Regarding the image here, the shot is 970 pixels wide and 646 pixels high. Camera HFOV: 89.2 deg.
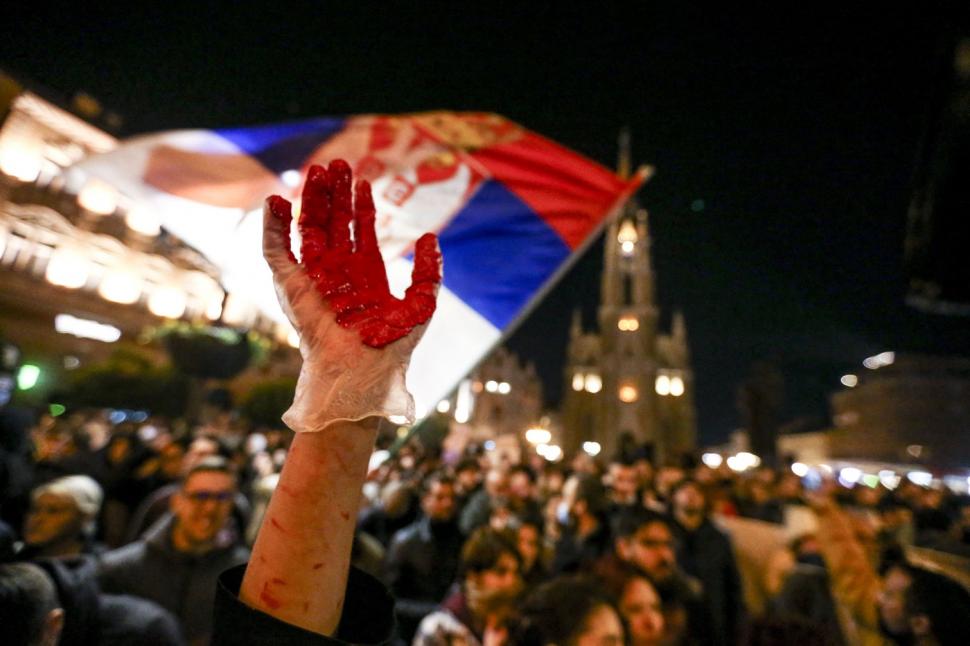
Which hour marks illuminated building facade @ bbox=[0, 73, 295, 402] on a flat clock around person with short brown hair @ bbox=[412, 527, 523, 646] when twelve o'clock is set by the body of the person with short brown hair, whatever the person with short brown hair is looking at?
The illuminated building facade is roughly at 6 o'clock from the person with short brown hair.

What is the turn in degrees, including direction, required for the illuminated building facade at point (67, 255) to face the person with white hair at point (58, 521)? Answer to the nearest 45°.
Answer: approximately 45° to its right

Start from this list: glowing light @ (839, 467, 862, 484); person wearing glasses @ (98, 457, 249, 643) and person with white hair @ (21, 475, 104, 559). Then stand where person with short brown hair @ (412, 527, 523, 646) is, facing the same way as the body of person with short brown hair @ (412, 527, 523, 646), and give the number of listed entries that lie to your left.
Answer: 1

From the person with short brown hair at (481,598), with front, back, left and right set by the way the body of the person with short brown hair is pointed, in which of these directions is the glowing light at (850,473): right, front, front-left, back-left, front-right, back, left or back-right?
left

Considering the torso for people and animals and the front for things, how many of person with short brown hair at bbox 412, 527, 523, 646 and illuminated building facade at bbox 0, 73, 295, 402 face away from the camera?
0

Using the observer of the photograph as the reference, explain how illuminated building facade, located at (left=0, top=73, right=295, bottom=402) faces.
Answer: facing the viewer and to the right of the viewer

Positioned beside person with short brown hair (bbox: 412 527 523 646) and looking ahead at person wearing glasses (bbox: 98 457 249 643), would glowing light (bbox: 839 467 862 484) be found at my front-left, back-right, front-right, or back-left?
back-right

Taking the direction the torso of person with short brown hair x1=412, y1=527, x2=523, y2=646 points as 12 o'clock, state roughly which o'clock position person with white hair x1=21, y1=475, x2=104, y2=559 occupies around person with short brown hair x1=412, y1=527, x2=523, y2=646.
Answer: person with white hair x1=21, y1=475, x2=104, y2=559 is roughly at 4 o'clock from person with short brown hair x1=412, y1=527, x2=523, y2=646.

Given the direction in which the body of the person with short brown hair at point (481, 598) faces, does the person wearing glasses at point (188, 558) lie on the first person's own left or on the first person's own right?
on the first person's own right

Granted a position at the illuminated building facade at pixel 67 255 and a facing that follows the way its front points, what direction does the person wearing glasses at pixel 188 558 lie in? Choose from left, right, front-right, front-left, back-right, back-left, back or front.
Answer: front-right

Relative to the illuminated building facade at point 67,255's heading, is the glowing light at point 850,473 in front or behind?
in front
